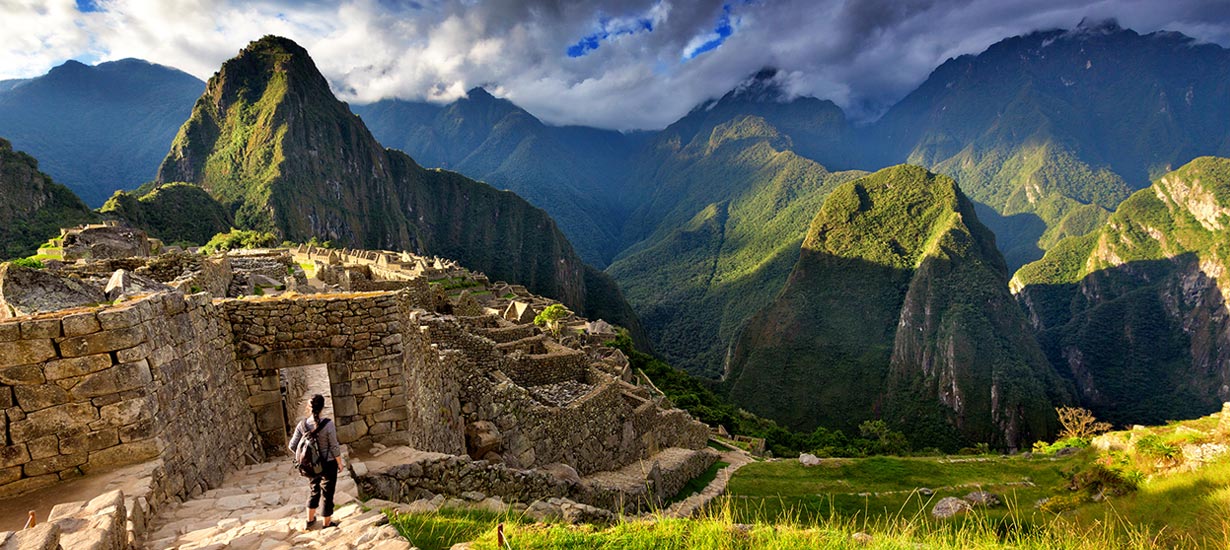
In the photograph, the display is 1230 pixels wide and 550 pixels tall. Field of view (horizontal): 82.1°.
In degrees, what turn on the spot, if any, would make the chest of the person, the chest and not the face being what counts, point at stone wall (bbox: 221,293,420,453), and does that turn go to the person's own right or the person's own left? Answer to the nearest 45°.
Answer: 0° — they already face it

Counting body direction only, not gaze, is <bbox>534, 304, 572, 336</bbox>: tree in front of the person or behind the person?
in front

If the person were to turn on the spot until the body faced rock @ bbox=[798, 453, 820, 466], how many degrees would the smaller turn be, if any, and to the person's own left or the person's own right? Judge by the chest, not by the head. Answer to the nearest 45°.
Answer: approximately 45° to the person's own right

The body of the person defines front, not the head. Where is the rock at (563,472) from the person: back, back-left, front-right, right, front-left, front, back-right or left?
front-right

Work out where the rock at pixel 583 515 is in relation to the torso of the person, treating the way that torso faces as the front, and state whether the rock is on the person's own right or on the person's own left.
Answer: on the person's own right

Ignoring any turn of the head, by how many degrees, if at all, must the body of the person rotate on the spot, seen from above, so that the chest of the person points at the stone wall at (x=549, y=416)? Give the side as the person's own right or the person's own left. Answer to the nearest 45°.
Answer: approximately 45° to the person's own right

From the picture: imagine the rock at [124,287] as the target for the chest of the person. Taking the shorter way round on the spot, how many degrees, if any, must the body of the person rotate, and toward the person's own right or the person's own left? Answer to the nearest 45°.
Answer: approximately 45° to the person's own left

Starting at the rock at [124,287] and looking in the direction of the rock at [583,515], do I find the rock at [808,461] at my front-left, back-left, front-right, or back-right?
front-left

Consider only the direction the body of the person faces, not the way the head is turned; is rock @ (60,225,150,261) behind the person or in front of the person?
in front

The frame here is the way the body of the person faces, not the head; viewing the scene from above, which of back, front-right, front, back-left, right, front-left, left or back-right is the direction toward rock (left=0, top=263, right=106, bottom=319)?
front-left

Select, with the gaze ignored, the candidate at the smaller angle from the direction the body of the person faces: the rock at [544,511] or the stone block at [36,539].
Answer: the rock

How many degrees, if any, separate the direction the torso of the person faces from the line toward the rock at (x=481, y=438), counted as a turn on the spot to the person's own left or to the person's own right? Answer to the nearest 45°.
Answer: approximately 45° to the person's own right

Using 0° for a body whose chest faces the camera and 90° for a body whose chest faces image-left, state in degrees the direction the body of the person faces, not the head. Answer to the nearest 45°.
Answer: approximately 180°
